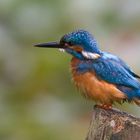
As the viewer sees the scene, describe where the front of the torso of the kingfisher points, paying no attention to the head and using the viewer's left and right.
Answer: facing to the left of the viewer
